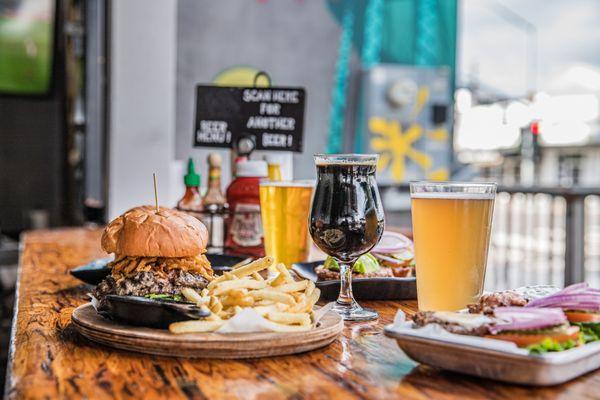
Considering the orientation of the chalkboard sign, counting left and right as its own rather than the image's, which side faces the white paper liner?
front

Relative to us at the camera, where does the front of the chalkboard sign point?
facing the viewer

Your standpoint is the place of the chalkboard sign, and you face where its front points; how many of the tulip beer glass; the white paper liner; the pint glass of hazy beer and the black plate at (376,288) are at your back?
0

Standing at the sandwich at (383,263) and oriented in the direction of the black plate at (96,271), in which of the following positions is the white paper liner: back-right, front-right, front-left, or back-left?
front-left

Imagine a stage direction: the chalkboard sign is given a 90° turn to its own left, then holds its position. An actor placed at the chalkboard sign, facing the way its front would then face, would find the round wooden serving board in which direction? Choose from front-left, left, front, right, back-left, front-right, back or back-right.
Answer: right

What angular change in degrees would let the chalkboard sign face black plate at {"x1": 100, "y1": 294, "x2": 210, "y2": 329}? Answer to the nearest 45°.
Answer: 0° — it already faces it

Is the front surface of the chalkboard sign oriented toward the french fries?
yes

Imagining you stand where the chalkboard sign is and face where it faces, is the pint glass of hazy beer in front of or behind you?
in front

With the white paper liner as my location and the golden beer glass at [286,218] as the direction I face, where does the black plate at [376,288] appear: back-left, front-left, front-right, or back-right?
front-right

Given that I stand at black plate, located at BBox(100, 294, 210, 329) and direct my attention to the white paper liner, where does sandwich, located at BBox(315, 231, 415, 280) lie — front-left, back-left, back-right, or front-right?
front-left

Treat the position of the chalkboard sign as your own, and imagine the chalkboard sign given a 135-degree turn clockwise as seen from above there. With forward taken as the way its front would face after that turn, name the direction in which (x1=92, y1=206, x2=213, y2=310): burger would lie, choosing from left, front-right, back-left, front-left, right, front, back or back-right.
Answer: back-left

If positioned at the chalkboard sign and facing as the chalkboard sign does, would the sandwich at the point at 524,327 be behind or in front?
in front

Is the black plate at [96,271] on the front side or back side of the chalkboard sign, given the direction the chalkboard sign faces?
on the front side
